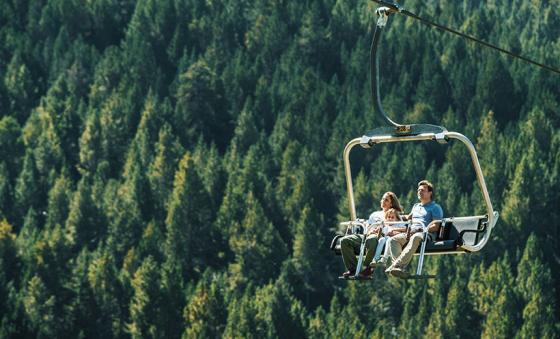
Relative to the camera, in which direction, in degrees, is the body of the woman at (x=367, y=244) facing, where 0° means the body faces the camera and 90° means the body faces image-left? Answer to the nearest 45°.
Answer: approximately 45°

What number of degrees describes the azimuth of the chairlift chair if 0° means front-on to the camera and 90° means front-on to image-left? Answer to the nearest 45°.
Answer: approximately 45°

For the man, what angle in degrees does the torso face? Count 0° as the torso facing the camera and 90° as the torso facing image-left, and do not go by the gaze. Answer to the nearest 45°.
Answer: approximately 45°

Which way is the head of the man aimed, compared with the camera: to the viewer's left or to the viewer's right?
to the viewer's left

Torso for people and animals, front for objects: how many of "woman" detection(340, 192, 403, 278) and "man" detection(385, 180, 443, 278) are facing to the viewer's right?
0
